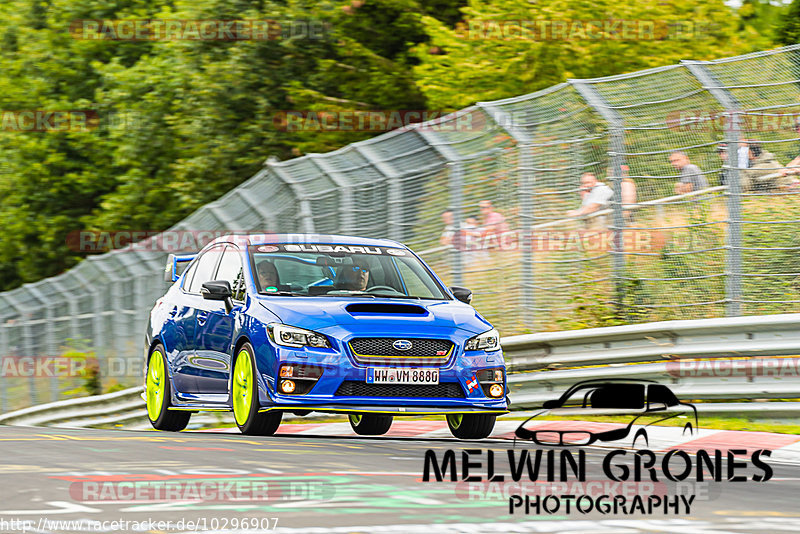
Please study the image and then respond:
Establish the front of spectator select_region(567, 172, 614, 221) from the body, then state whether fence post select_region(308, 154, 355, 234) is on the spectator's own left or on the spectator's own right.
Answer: on the spectator's own right

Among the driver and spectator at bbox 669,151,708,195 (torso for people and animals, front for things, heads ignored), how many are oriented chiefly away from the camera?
0

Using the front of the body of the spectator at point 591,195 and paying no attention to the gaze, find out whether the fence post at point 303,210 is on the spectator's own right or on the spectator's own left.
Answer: on the spectator's own right

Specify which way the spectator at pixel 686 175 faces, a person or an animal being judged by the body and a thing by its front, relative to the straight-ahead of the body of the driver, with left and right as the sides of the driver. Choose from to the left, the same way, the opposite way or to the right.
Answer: to the right

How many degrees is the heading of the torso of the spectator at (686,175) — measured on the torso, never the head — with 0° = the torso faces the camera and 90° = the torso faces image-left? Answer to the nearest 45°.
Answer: approximately 45°

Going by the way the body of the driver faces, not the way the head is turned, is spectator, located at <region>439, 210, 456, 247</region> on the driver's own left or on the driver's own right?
on the driver's own left

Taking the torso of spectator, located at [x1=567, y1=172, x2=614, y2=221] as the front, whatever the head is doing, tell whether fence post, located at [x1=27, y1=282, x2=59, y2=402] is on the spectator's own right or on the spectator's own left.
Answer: on the spectator's own right

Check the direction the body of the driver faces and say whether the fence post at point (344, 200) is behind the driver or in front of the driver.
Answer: behind

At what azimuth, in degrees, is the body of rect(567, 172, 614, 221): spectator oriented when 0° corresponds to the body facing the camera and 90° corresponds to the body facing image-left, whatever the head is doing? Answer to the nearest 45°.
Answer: approximately 45°

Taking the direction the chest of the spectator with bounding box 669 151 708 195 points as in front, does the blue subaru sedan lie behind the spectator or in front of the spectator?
in front
